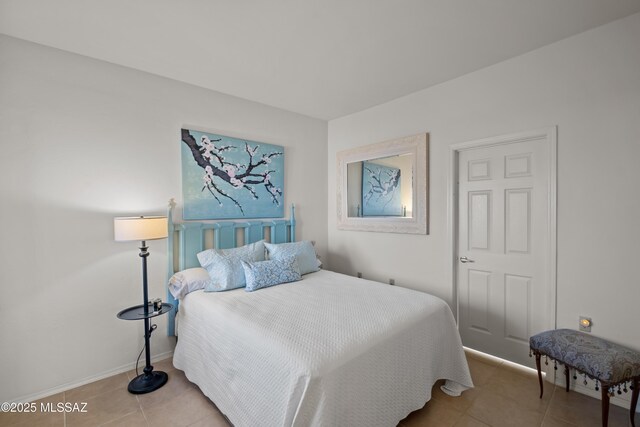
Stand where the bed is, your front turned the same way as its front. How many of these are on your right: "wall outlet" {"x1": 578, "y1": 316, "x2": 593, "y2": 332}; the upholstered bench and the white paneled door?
0

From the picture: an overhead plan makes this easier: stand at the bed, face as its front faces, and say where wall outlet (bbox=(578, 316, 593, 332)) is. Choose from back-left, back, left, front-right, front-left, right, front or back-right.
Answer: front-left

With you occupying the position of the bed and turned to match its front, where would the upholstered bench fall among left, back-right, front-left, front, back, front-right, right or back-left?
front-left

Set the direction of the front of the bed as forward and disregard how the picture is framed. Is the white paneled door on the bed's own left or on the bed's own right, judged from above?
on the bed's own left

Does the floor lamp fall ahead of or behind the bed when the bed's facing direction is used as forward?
behind

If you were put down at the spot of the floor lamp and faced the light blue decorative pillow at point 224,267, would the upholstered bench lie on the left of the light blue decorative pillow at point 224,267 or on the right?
right

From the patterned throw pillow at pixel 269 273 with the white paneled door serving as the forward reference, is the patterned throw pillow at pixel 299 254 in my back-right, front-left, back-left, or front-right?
front-left

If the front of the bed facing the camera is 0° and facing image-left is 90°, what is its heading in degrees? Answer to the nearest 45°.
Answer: approximately 315°

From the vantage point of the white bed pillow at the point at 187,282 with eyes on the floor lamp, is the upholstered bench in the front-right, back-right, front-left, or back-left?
back-left
